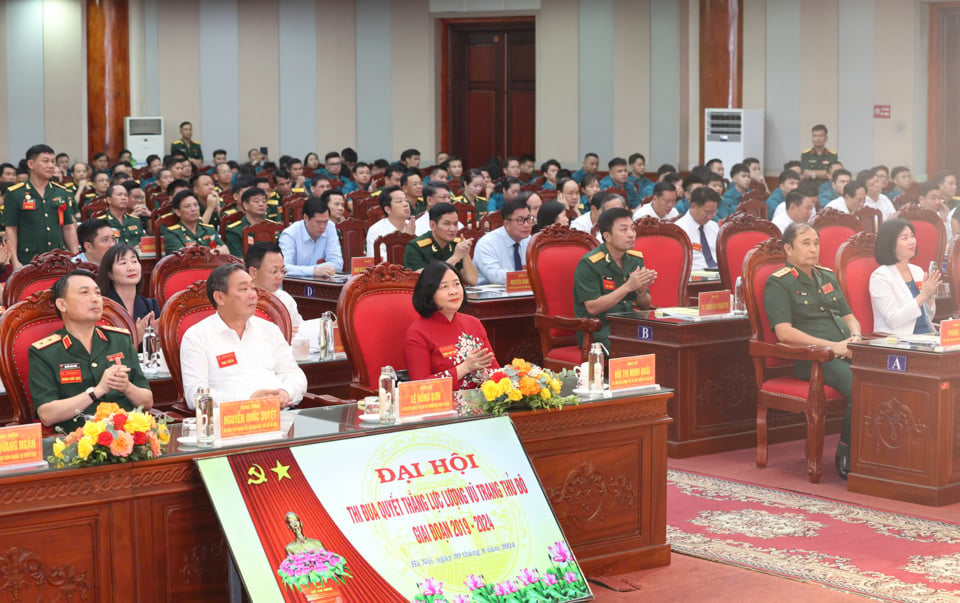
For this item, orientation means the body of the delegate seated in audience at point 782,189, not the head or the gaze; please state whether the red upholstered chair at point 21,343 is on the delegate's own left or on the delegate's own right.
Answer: on the delegate's own right

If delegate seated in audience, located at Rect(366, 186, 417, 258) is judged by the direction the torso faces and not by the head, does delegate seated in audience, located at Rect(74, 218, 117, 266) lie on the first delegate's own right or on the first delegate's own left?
on the first delegate's own right

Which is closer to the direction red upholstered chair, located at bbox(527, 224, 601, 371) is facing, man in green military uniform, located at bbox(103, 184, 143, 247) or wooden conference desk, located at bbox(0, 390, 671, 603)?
the wooden conference desk

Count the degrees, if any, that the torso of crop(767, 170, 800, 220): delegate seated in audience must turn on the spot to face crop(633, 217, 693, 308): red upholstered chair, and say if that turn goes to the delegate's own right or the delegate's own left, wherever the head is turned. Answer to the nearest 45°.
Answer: approximately 45° to the delegate's own right

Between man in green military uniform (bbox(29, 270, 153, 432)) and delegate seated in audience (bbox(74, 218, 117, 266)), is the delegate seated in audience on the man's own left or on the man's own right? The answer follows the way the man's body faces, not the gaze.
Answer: on the man's own left

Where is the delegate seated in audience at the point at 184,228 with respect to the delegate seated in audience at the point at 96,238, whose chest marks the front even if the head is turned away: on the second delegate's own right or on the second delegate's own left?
on the second delegate's own left

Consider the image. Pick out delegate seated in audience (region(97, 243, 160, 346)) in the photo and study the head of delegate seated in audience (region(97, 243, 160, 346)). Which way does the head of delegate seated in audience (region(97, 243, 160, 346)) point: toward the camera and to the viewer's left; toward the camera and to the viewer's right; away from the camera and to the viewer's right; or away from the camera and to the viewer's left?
toward the camera and to the viewer's right

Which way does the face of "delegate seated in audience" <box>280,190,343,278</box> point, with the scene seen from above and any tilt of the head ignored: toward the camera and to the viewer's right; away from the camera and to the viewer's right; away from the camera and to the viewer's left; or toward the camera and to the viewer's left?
toward the camera and to the viewer's right

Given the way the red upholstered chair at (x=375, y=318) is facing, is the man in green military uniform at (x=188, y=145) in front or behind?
behind

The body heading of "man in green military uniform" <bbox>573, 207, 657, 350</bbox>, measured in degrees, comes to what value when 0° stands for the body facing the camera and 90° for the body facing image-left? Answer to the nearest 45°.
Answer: approximately 315°

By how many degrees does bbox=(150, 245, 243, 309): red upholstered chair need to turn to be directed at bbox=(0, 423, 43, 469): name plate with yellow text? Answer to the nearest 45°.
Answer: approximately 45° to its right
